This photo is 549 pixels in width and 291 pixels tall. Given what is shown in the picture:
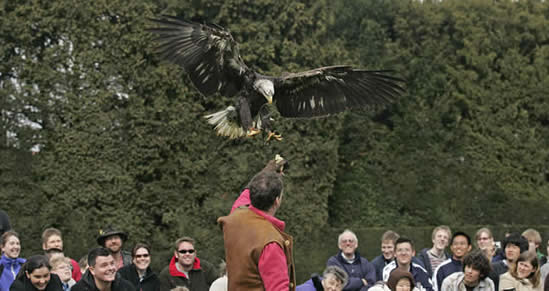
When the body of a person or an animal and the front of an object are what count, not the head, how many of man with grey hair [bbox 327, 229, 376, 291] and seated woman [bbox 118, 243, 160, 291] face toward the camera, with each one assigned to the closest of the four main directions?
2

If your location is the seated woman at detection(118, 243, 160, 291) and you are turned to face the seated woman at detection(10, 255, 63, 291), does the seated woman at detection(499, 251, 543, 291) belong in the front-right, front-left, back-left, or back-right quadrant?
back-left

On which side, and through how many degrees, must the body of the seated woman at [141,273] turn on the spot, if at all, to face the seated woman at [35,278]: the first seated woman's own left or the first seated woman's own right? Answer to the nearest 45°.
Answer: approximately 45° to the first seated woman's own right

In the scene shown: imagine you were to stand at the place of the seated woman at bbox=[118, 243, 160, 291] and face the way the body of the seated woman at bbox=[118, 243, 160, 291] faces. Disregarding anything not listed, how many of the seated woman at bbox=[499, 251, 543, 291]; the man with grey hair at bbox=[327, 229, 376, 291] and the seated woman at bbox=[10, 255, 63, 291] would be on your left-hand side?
2

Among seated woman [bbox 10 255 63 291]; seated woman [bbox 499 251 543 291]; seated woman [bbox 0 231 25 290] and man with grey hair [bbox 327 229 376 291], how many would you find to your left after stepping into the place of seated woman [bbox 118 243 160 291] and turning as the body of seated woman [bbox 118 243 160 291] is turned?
2

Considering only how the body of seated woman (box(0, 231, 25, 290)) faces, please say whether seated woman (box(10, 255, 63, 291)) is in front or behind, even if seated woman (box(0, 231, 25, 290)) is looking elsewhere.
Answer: in front

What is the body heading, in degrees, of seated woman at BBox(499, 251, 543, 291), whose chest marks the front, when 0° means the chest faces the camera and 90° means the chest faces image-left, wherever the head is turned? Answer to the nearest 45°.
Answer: approximately 45°

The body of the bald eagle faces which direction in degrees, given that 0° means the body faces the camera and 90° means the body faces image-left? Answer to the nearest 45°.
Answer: approximately 315°

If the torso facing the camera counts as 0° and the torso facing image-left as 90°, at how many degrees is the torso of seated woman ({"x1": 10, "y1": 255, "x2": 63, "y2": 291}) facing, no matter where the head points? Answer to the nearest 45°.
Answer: approximately 315°

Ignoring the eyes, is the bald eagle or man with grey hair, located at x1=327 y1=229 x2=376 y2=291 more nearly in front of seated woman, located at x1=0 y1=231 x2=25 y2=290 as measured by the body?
the bald eagle
